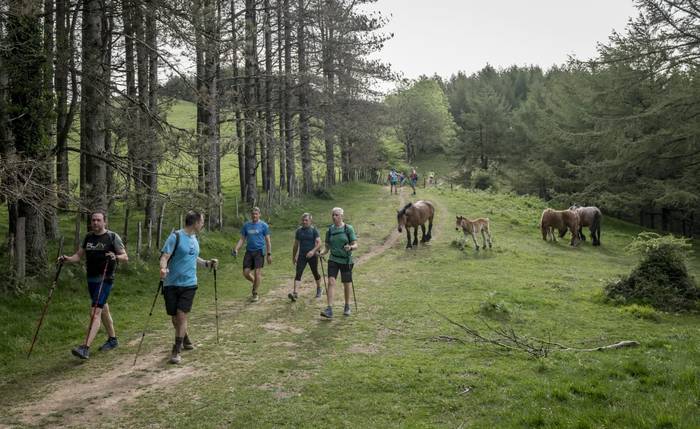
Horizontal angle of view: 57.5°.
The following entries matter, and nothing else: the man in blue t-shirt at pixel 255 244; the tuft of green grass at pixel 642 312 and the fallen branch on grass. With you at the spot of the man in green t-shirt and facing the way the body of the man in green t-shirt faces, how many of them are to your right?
1

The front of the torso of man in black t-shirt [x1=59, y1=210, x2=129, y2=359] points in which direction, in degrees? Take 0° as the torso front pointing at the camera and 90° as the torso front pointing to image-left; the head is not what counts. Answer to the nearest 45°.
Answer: approximately 45°

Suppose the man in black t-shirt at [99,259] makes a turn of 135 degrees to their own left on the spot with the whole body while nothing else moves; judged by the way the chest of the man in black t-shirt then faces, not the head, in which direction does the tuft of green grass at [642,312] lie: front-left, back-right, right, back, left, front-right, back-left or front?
front

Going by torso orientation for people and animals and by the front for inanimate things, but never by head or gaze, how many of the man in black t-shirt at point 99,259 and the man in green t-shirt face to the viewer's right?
0

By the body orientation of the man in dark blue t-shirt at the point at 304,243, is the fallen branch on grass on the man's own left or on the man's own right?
on the man's own left

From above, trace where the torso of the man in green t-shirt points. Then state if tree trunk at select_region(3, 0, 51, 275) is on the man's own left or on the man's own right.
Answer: on the man's own right

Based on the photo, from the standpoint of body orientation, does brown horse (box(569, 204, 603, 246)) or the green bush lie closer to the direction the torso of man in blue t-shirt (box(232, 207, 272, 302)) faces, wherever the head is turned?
the green bush

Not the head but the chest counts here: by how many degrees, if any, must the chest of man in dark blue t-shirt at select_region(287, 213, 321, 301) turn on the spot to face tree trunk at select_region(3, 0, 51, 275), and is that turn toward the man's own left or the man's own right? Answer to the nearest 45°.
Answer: approximately 45° to the man's own right

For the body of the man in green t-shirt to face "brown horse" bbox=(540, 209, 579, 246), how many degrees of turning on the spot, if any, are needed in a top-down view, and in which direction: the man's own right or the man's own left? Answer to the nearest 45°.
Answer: approximately 180°
